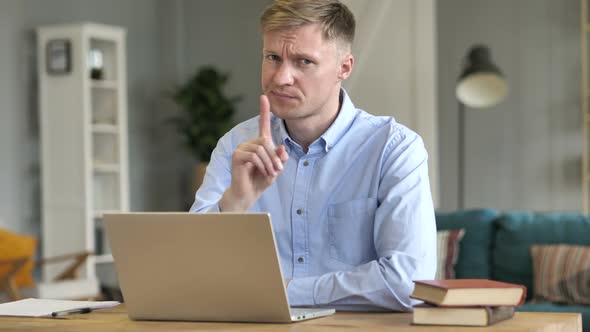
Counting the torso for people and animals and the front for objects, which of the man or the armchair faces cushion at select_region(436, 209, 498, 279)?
the armchair

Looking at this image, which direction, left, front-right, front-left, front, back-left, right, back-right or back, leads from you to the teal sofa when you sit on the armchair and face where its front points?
front

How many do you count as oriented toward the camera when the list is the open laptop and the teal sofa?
1

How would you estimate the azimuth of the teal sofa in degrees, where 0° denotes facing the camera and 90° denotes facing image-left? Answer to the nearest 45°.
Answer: approximately 0°

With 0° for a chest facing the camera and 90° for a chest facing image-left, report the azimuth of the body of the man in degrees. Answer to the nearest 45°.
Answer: approximately 45°

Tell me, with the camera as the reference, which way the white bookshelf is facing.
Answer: facing the viewer and to the right of the viewer

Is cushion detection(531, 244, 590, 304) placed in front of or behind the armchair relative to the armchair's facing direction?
in front

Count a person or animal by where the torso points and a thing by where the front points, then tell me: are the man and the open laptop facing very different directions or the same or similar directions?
very different directions

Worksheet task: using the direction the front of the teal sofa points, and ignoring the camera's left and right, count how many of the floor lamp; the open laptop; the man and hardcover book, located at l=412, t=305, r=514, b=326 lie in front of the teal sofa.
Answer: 3

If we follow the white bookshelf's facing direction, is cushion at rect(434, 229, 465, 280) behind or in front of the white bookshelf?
in front

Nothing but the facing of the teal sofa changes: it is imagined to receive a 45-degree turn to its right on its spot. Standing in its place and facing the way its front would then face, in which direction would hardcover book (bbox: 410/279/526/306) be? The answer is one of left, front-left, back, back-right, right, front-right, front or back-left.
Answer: front-left

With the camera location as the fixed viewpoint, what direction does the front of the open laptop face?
facing away from the viewer and to the right of the viewer

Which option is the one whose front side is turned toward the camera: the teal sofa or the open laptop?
the teal sofa
